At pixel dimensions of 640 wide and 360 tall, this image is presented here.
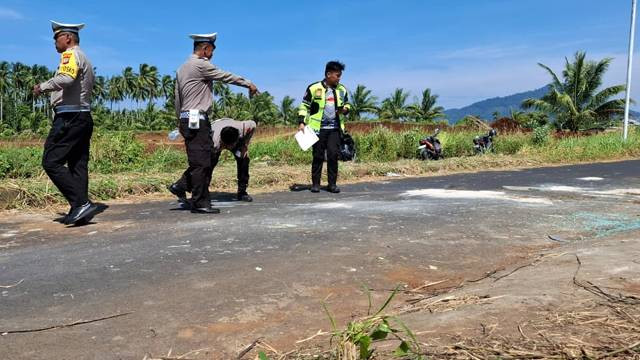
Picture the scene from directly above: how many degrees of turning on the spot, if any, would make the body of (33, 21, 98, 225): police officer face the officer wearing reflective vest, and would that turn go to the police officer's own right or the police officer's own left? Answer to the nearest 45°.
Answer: approximately 135° to the police officer's own right

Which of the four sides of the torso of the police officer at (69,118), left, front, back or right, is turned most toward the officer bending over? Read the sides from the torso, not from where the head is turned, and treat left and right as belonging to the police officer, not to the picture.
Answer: back

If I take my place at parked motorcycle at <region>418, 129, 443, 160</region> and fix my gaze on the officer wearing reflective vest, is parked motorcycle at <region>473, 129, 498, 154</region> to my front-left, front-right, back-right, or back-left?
back-left

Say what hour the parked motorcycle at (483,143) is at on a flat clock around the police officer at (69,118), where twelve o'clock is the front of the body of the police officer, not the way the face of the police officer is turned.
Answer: The parked motorcycle is roughly at 5 o'clock from the police officer.

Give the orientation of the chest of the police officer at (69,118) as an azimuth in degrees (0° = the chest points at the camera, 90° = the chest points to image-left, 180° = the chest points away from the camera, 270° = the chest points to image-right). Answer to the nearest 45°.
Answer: approximately 90°

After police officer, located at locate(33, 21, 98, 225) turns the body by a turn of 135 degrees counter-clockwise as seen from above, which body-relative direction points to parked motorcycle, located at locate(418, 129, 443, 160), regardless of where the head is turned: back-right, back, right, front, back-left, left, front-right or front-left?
left

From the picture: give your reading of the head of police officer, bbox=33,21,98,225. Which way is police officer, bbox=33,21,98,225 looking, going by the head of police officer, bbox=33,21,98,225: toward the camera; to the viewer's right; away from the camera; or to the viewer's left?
to the viewer's left

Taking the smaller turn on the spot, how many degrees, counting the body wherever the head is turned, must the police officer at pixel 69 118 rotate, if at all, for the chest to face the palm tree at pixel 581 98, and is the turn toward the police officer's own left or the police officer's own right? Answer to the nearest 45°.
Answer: approximately 135° to the police officer's own right

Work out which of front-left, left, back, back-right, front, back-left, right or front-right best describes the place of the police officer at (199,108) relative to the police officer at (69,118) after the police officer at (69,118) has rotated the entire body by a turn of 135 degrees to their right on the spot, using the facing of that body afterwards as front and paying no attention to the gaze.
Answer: front-right
